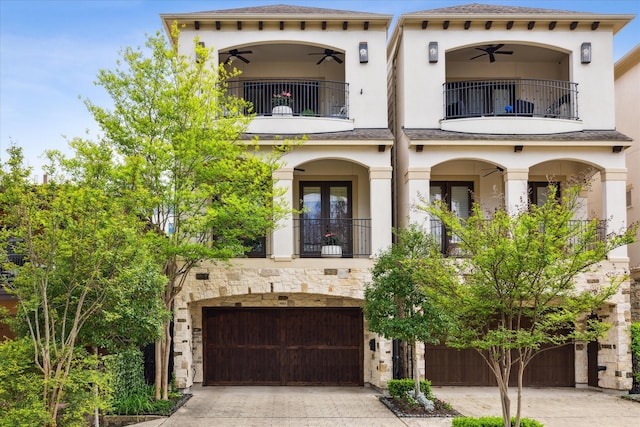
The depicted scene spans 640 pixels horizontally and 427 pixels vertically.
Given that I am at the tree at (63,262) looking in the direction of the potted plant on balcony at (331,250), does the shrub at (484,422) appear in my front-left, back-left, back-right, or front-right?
front-right

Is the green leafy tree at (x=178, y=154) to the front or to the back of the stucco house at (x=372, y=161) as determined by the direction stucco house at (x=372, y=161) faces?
to the front

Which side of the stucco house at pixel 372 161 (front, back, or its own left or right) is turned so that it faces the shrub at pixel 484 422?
front

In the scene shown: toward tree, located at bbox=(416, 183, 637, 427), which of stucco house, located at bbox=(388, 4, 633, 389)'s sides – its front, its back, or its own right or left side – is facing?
front

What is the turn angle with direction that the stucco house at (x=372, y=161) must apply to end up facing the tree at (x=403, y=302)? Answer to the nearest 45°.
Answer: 0° — it already faces it

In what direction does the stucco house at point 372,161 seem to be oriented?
toward the camera

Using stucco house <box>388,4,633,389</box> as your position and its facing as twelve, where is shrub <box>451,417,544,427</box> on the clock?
The shrub is roughly at 12 o'clock from the stucco house.

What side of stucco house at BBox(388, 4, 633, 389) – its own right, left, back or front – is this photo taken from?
front

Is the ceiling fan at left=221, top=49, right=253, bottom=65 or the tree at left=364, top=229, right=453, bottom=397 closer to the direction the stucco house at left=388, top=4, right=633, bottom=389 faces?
the tree

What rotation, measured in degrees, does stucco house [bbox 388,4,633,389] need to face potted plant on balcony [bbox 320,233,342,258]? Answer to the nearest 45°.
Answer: approximately 90° to its right

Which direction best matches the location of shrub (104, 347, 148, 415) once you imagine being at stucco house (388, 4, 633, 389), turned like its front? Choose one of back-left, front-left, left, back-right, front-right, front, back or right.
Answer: front-right
